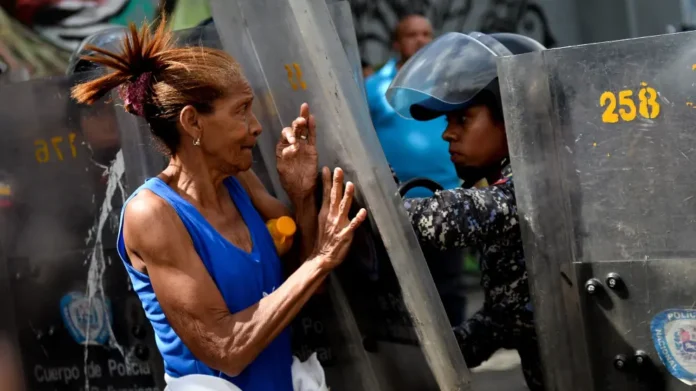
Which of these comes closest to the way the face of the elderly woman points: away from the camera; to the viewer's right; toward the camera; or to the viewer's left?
to the viewer's right

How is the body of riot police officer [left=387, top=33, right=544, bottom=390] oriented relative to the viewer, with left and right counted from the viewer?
facing to the left of the viewer

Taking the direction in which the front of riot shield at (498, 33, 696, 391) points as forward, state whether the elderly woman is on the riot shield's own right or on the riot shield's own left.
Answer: on the riot shield's own right

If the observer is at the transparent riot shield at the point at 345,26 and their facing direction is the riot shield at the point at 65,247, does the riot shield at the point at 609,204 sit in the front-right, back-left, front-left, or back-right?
back-left

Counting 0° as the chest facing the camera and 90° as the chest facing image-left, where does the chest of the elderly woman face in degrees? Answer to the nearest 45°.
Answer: approximately 315°

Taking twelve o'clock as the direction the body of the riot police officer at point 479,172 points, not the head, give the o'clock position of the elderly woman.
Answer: The elderly woman is roughly at 11 o'clock from the riot police officer.

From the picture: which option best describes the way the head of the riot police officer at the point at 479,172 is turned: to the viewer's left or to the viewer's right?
to the viewer's left

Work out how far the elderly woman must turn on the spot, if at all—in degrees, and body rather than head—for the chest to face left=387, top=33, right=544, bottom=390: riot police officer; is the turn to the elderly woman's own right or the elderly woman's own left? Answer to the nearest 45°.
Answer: approximately 45° to the elderly woman's own left

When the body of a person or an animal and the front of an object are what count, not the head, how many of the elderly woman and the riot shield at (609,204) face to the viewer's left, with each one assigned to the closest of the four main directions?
0

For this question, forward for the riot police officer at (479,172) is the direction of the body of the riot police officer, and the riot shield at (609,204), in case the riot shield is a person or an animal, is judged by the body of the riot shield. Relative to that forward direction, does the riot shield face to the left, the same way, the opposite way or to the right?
to the left

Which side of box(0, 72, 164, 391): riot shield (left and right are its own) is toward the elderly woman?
front

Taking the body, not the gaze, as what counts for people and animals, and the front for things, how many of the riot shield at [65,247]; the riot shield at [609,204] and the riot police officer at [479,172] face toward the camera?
2
